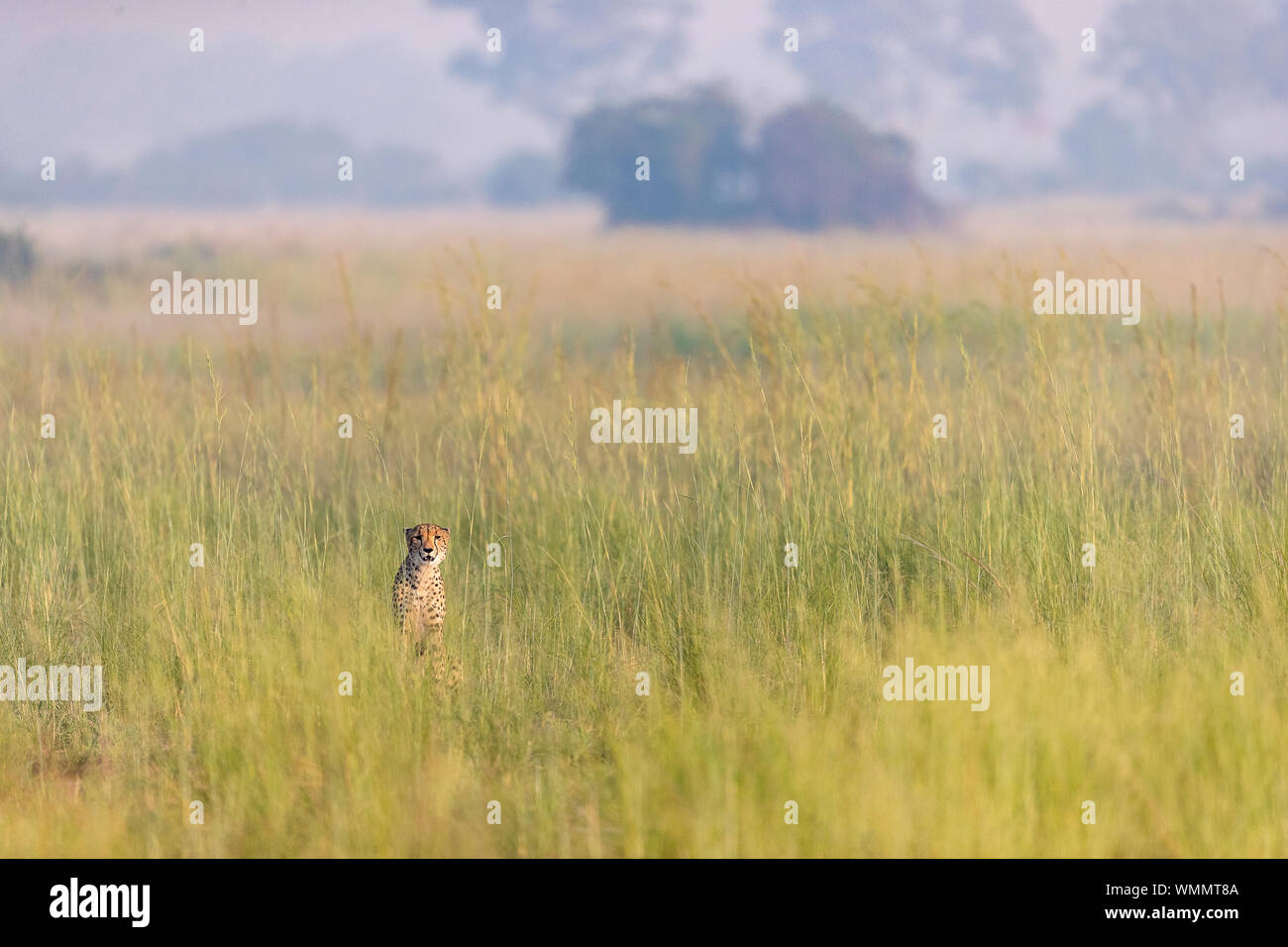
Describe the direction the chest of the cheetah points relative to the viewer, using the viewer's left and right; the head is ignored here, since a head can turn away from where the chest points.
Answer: facing the viewer
